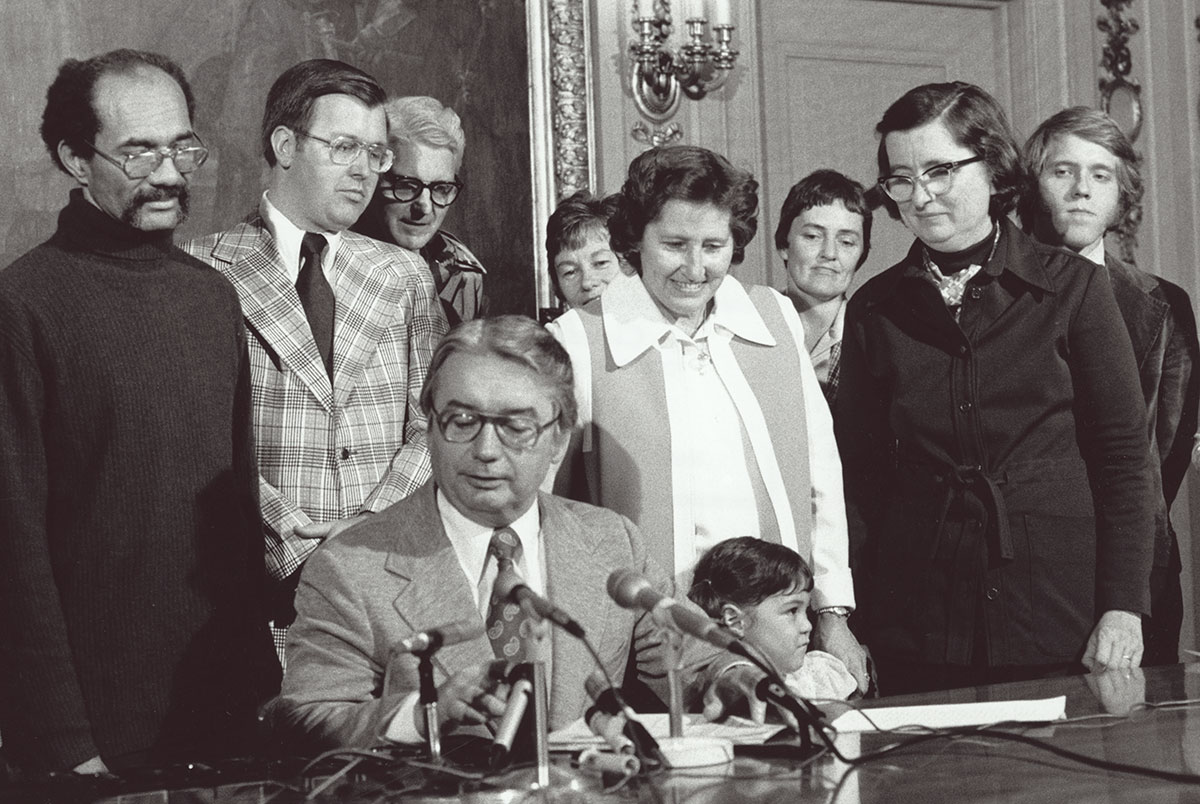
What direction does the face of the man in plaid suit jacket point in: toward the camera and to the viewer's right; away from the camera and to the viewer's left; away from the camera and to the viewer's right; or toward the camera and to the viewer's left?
toward the camera and to the viewer's right

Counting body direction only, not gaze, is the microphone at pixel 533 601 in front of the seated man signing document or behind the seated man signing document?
in front

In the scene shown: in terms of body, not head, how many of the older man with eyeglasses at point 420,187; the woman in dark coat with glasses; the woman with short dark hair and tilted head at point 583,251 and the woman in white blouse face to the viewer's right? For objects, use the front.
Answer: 0

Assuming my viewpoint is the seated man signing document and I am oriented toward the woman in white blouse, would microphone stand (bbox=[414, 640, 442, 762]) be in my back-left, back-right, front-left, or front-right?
back-right

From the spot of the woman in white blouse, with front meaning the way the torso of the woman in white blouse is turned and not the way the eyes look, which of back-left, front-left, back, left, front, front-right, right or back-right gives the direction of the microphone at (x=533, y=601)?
front

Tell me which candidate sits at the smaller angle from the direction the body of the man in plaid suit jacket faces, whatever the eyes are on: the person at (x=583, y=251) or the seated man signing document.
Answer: the seated man signing document

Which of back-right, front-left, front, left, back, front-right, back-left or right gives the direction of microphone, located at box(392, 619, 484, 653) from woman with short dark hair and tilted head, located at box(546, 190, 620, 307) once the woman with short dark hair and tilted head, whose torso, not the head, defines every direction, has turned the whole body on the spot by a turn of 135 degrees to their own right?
back-left

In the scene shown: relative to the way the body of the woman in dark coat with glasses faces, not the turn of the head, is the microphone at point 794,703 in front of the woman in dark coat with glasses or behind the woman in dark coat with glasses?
in front

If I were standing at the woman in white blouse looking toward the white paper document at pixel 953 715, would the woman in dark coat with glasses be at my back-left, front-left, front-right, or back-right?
front-left

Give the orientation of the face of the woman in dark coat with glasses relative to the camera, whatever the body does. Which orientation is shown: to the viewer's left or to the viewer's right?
to the viewer's left

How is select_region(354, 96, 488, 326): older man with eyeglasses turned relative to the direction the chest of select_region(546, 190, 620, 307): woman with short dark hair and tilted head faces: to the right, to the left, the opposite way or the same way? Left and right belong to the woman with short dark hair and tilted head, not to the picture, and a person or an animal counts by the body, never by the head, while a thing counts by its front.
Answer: the same way

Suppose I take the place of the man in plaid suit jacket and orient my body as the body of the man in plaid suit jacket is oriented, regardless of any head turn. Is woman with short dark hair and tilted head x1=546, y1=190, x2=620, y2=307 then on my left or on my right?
on my left

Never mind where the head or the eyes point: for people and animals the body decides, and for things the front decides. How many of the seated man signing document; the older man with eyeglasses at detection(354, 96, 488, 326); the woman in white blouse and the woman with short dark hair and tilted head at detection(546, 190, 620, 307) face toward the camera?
4
